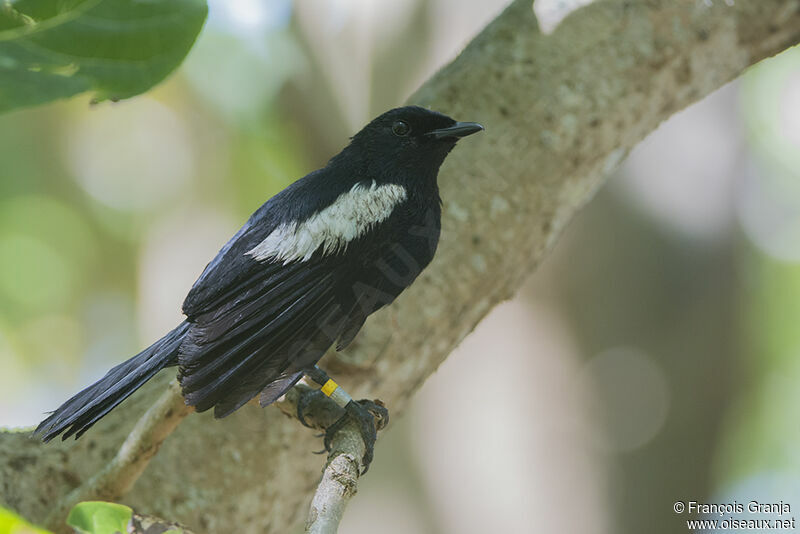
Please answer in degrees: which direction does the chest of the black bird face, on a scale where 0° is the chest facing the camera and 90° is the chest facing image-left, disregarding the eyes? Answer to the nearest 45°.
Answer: approximately 270°

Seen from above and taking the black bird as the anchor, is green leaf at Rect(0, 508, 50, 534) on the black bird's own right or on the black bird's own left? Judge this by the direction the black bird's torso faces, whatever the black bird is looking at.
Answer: on the black bird's own right

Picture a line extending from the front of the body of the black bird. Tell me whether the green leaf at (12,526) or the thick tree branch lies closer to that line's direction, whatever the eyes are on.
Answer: the thick tree branch
